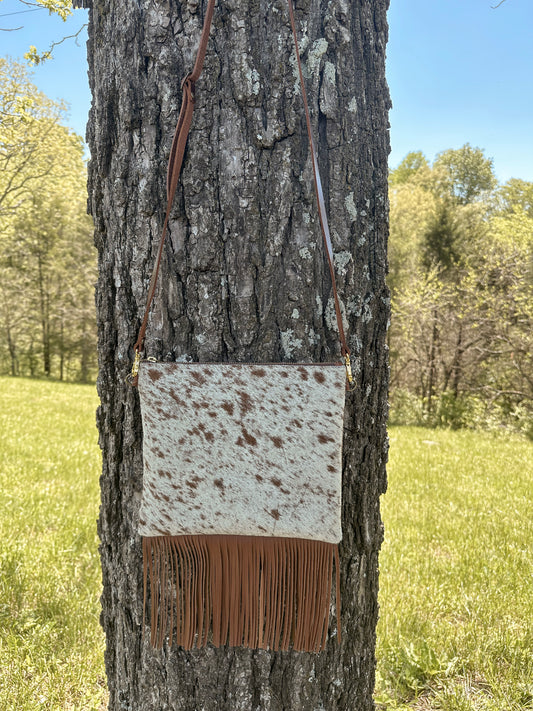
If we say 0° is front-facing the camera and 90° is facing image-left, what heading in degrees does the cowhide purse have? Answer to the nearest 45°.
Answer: approximately 0°
